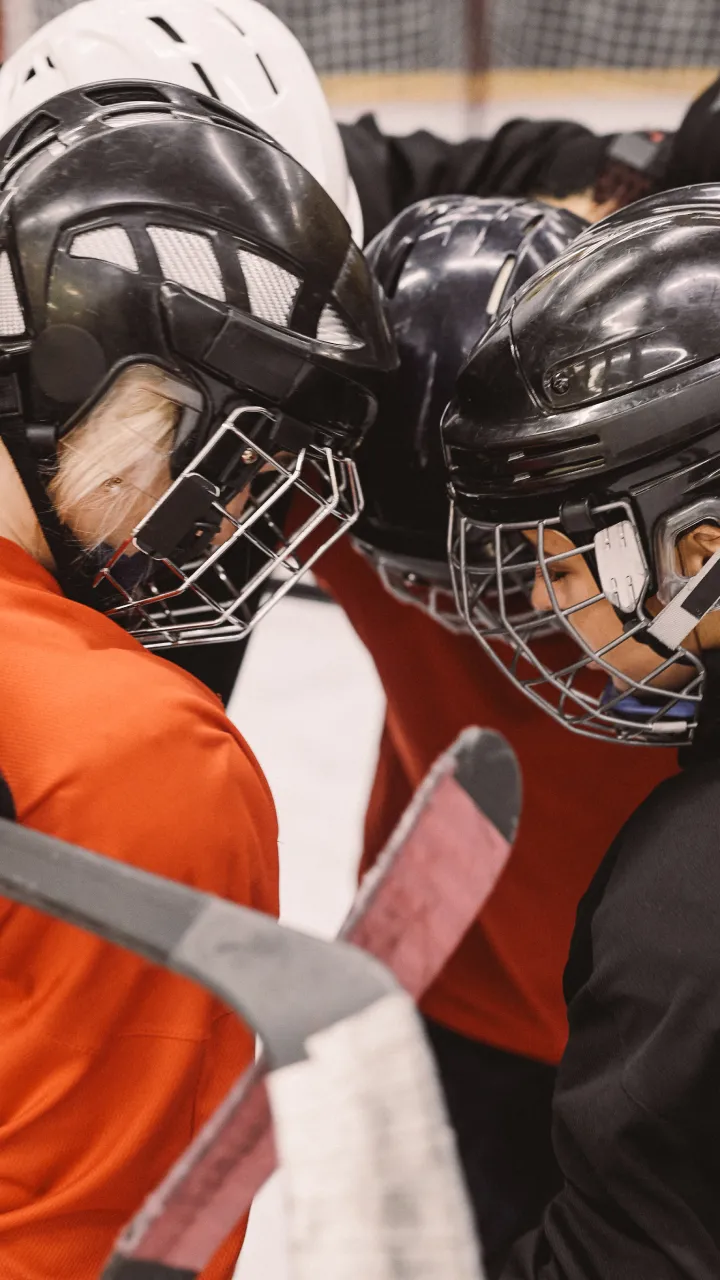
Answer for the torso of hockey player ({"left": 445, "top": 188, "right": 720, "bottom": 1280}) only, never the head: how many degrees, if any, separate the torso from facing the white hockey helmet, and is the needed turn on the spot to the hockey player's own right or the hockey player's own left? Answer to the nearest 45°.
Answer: approximately 45° to the hockey player's own right

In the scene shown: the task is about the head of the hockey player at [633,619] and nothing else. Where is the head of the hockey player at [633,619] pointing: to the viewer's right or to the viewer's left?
to the viewer's left

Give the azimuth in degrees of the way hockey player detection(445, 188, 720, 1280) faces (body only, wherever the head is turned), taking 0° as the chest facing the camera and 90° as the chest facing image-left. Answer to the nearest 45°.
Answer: approximately 90°
